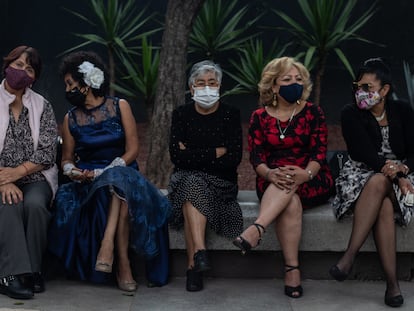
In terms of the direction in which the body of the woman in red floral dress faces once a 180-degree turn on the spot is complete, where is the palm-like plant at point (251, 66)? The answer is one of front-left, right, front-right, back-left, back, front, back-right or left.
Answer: front

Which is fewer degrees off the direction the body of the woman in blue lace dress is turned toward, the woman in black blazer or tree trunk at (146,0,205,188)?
the woman in black blazer

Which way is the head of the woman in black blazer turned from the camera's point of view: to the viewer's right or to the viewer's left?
to the viewer's left

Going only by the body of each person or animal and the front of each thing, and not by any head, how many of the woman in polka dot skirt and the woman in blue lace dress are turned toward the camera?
2

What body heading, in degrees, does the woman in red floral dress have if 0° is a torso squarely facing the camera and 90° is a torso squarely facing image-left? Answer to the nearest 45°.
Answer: approximately 0°

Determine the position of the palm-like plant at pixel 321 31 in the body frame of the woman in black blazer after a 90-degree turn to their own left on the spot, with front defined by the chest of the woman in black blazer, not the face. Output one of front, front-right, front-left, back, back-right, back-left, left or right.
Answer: left

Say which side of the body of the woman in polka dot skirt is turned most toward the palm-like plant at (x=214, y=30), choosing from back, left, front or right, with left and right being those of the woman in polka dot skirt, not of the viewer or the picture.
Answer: back

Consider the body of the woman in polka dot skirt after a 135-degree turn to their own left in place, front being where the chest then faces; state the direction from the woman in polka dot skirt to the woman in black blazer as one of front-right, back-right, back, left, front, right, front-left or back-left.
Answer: front-right

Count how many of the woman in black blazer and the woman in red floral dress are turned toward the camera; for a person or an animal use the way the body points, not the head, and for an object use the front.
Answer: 2

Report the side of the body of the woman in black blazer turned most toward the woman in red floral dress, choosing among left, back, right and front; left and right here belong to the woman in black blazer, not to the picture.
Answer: right

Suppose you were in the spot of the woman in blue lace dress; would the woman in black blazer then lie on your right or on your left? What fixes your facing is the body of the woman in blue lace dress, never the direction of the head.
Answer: on your left
